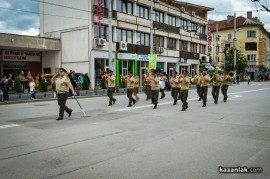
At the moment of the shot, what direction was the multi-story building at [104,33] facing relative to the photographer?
facing the viewer and to the right of the viewer

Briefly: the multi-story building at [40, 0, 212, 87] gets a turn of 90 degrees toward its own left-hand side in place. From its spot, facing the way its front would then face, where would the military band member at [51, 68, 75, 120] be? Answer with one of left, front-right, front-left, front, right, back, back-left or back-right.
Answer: back-right
